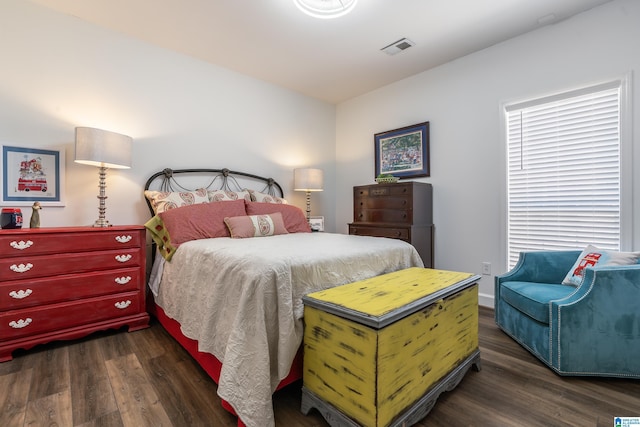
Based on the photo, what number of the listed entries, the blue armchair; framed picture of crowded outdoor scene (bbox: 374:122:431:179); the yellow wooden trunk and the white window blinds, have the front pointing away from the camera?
0

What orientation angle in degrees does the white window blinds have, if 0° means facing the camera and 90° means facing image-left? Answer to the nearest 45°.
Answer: approximately 45°

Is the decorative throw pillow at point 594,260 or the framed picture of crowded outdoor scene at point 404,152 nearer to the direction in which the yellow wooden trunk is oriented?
the decorative throw pillow

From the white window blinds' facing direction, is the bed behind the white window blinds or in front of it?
in front

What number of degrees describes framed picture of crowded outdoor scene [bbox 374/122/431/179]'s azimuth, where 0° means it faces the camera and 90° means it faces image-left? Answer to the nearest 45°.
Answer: approximately 45°

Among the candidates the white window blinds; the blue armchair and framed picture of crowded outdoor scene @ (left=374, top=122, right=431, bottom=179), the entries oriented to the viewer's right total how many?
0

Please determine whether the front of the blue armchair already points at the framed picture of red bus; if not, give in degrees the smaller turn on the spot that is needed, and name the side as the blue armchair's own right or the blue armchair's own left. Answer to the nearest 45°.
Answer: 0° — it already faces it

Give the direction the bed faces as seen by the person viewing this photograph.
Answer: facing the viewer and to the right of the viewer

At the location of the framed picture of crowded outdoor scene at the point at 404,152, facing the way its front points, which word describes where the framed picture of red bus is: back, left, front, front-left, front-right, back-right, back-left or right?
front

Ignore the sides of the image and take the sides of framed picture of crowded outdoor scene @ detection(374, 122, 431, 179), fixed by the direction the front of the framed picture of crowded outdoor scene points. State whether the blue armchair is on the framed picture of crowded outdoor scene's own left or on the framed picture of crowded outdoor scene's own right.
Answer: on the framed picture of crowded outdoor scene's own left

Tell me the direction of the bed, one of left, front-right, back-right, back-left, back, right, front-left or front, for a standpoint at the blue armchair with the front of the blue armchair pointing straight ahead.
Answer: front

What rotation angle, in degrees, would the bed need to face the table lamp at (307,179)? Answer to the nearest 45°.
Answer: approximately 135° to its left

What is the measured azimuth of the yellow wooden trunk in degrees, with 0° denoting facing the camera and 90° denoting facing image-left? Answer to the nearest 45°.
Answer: approximately 315°
